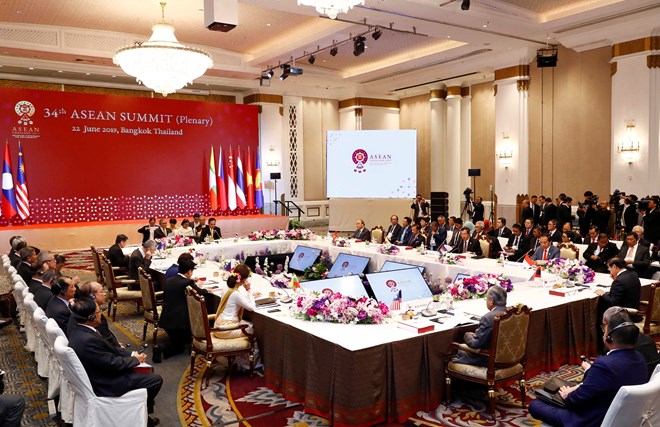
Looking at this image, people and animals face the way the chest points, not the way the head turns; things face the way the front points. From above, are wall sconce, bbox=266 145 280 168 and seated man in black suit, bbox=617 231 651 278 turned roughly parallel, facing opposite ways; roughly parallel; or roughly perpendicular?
roughly perpendicular

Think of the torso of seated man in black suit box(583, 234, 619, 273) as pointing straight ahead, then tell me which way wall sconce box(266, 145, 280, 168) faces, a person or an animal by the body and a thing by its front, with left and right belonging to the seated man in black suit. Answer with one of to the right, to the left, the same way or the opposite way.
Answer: to the left

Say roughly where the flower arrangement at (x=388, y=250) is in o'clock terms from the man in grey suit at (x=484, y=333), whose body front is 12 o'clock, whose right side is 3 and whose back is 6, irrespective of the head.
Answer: The flower arrangement is roughly at 1 o'clock from the man in grey suit.

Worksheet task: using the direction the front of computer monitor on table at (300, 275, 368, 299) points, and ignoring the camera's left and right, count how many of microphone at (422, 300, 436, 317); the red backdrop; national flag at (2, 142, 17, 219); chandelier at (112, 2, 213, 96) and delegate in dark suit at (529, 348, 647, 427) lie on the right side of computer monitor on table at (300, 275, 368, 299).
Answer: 3

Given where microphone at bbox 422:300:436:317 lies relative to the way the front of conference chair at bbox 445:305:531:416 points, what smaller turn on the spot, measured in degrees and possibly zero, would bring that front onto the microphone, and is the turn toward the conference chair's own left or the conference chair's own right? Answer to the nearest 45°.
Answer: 0° — it already faces it

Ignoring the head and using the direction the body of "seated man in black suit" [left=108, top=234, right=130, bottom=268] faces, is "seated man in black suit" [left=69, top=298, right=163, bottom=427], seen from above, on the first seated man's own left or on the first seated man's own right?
on the first seated man's own right

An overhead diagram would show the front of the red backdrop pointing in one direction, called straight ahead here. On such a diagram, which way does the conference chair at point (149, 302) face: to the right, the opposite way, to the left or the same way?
to the left

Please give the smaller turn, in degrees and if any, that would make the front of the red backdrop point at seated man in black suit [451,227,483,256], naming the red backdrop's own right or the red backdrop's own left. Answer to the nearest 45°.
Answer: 0° — it already faces them

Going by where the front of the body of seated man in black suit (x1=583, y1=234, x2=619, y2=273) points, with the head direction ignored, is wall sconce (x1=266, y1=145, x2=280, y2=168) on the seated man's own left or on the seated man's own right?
on the seated man's own right

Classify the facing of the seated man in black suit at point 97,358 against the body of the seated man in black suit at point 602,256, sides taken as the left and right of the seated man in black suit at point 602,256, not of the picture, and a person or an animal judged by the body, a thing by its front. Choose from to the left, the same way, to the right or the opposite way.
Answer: the opposite way

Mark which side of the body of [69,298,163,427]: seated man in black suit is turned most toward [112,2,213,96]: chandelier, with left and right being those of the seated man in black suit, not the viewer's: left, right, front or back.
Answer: left

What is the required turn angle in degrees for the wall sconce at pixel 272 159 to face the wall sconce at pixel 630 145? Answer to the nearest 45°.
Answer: approximately 45° to its left

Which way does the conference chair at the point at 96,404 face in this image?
to the viewer's right

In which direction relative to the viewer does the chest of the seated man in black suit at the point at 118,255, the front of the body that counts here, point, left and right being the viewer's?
facing to the right of the viewer
